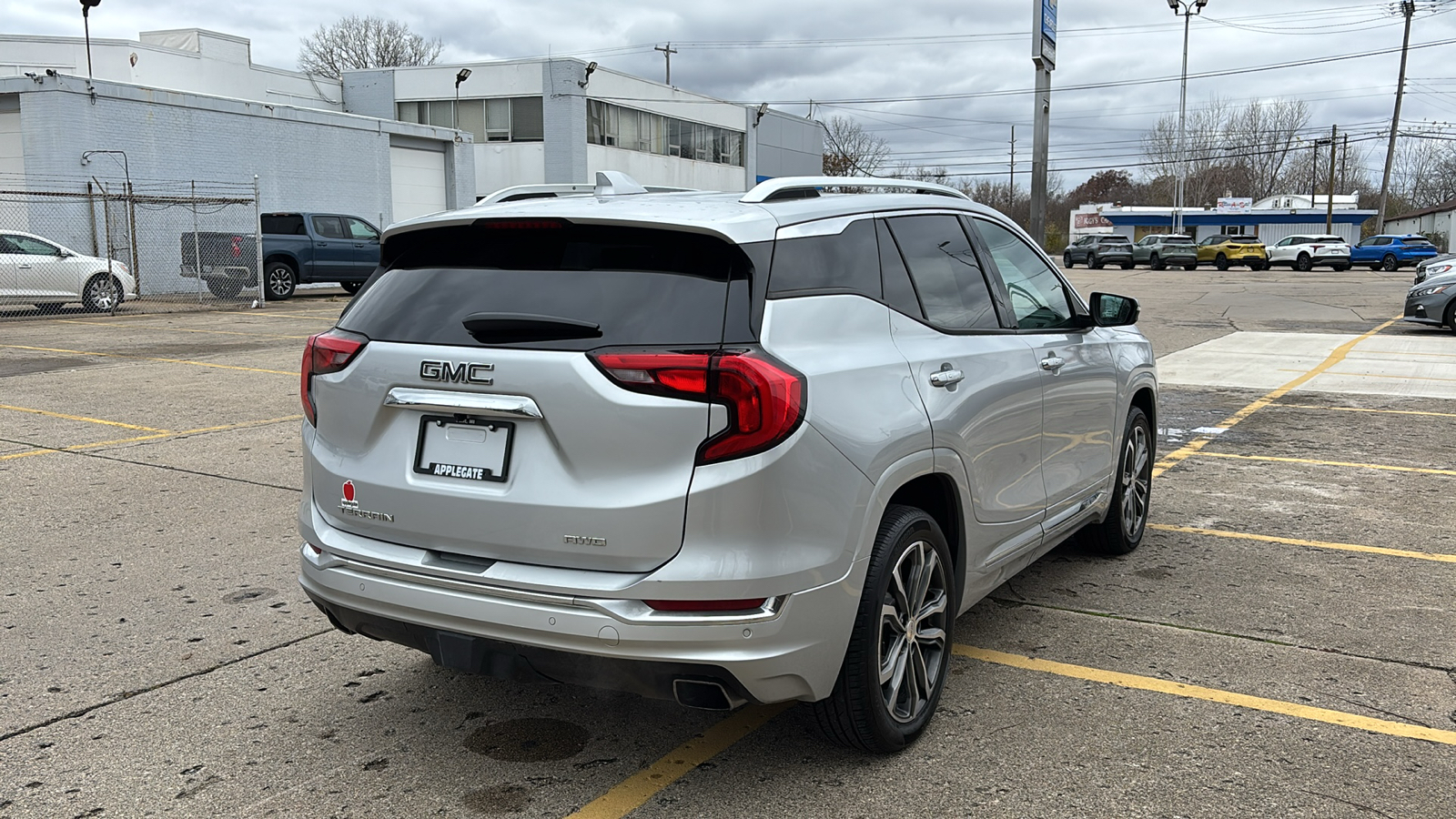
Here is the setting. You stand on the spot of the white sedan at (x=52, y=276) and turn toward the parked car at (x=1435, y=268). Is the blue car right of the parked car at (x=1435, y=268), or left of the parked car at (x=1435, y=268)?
left

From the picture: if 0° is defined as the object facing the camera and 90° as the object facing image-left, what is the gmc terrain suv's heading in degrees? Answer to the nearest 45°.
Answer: approximately 225°

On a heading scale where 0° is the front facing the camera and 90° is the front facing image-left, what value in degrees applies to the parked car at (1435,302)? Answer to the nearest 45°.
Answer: approximately 45°

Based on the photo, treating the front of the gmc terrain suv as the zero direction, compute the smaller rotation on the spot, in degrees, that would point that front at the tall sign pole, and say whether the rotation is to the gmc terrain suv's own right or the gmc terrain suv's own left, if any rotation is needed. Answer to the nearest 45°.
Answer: approximately 45° to the gmc terrain suv's own left

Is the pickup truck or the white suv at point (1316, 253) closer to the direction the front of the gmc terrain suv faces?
the white suv

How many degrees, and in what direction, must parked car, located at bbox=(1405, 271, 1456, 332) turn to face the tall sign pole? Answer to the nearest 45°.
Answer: approximately 90° to its right

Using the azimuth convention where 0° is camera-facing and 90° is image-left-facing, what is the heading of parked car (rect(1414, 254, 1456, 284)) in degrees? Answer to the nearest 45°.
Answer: approximately 45°
